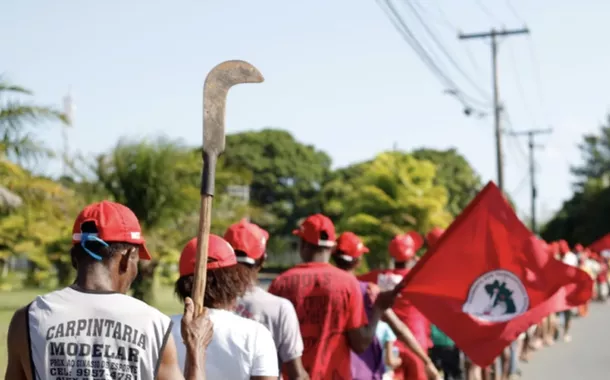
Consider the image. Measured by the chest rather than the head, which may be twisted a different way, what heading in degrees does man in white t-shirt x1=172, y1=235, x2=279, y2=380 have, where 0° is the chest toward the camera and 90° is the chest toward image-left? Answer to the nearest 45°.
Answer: approximately 180°

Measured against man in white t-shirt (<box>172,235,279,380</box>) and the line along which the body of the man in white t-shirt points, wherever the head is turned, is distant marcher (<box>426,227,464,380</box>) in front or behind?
in front

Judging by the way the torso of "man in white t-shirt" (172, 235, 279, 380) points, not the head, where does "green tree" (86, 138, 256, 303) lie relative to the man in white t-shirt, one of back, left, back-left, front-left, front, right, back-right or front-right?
front

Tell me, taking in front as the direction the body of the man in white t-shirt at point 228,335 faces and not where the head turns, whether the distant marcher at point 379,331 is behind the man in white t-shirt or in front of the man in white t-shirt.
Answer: in front

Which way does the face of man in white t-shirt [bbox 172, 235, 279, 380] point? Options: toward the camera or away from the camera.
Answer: away from the camera

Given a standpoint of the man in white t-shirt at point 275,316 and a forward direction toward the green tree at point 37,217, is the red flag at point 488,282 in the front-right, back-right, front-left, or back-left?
front-right
